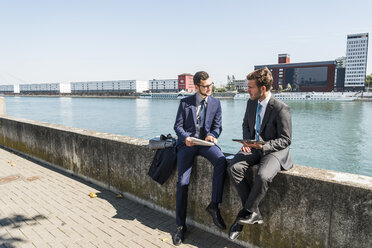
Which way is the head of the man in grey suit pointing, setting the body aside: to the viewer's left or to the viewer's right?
to the viewer's left

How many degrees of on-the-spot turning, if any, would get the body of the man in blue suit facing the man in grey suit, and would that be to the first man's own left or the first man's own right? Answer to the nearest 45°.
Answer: approximately 45° to the first man's own left

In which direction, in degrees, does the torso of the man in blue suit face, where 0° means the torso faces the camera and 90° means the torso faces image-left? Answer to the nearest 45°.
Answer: approximately 0°

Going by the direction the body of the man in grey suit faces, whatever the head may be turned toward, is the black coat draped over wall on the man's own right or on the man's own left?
on the man's own right

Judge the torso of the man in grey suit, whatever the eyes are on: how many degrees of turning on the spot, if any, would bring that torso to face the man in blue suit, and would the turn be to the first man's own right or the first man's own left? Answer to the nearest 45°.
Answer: approximately 90° to the first man's own right
